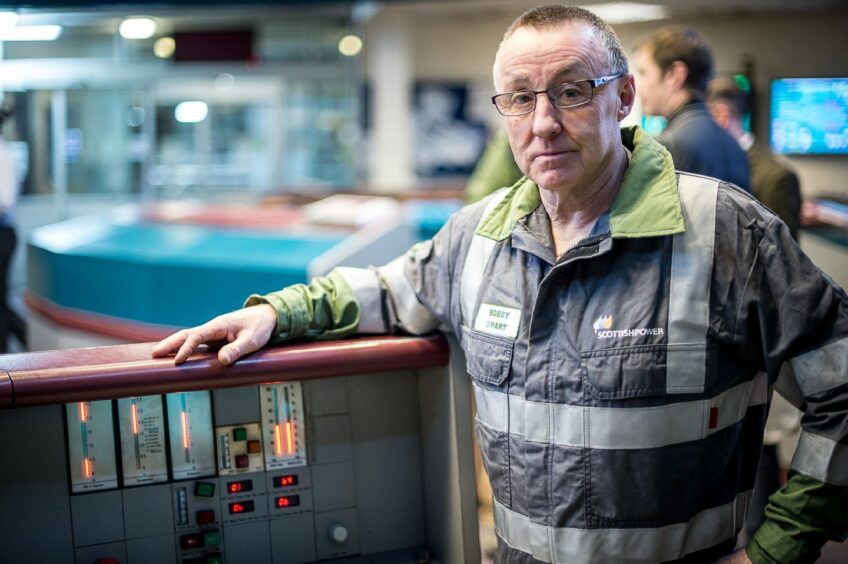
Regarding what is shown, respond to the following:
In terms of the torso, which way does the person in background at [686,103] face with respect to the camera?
to the viewer's left

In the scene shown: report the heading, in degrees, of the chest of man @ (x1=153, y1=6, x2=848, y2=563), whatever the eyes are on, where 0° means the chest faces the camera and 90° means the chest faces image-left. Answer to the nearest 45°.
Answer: approximately 45°

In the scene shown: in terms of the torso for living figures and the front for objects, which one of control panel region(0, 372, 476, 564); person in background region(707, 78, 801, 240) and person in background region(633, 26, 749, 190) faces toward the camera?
the control panel

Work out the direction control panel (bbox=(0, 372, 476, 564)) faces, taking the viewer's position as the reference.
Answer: facing the viewer

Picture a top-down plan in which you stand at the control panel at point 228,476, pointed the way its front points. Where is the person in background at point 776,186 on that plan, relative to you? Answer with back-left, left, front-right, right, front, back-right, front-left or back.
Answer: back-left

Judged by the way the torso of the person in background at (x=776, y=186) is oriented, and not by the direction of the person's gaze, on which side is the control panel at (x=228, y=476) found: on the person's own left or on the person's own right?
on the person's own left

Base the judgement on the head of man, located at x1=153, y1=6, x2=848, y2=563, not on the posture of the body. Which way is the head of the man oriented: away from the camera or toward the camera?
toward the camera

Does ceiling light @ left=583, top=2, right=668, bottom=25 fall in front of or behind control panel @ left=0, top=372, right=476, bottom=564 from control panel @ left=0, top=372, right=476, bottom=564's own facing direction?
behind

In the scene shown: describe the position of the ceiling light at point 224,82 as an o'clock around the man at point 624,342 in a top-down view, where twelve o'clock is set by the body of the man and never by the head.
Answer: The ceiling light is roughly at 4 o'clock from the man.

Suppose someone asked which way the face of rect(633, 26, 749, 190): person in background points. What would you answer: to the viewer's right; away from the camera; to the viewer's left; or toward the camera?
to the viewer's left

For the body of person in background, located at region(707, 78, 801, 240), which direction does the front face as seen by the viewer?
to the viewer's left

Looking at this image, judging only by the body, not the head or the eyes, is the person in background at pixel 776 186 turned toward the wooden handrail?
no

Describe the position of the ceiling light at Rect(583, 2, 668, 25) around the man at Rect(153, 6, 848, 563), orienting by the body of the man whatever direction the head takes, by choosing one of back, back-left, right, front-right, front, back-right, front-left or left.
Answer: back-right

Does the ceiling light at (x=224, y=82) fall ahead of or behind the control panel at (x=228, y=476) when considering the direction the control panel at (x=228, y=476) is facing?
behind

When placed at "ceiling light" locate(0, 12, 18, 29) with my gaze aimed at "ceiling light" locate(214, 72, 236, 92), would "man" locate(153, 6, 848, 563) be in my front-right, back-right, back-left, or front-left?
back-right

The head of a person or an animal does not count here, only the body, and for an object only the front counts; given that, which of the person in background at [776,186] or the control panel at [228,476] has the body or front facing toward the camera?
the control panel
